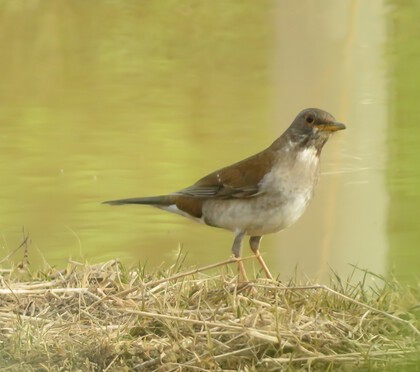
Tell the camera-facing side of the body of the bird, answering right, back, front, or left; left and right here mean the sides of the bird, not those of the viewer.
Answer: right
